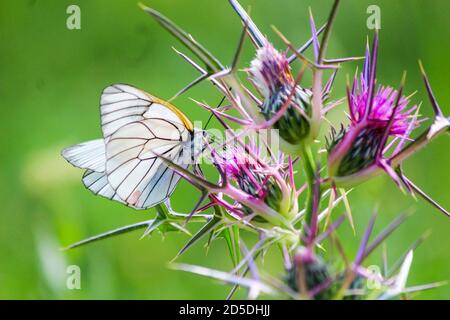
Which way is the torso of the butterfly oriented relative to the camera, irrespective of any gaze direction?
to the viewer's right
